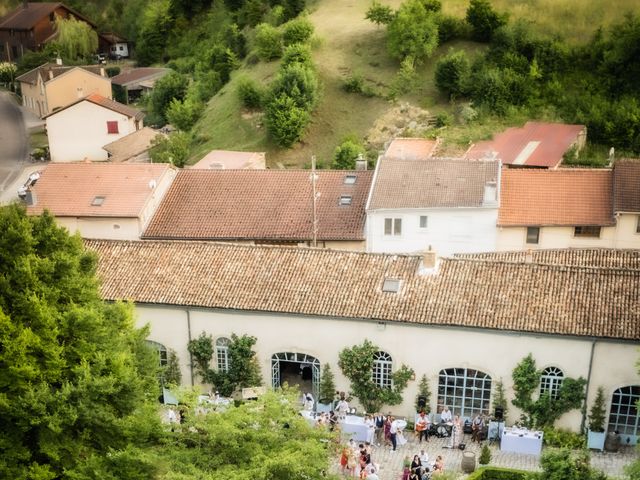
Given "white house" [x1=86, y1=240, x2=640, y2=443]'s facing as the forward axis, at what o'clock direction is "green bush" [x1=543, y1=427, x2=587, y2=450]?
The green bush is roughly at 10 o'clock from the white house.

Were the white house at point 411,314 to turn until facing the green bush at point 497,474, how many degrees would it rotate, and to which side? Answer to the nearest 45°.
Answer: approximately 45° to its left

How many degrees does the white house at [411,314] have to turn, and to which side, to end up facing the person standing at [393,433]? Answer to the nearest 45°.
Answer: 0° — it already faces them

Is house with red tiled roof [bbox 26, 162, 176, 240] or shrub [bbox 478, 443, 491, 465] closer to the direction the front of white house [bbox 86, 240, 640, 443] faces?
the shrub

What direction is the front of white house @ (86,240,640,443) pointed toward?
toward the camera

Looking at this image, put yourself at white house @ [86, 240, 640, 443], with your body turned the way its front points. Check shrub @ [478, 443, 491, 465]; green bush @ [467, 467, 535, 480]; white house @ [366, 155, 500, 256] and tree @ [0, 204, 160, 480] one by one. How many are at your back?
1

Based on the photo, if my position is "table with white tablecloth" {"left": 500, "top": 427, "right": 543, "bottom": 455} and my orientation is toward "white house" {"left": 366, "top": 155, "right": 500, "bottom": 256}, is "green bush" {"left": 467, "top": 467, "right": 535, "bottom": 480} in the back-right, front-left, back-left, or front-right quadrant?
back-left

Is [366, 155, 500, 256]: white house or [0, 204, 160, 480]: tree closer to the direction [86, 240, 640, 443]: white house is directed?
the tree

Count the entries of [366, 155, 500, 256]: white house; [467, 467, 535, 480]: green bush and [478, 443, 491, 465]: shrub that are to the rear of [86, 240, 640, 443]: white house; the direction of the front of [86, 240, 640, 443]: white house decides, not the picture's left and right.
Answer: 1

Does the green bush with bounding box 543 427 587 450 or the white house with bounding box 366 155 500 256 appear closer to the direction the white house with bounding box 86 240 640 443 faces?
the green bush

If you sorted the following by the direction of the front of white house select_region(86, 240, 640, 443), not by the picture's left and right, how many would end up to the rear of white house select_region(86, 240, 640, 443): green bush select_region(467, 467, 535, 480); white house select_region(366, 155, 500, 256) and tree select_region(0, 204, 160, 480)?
1

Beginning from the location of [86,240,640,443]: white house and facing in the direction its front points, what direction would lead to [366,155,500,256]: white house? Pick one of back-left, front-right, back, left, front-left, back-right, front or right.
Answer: back

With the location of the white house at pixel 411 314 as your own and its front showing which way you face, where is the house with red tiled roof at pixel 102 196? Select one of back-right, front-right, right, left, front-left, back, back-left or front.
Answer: back-right

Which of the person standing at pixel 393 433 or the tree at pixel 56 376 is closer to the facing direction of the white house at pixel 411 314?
the person standing

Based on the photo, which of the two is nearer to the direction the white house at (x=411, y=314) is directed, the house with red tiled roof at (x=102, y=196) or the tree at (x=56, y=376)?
the tree

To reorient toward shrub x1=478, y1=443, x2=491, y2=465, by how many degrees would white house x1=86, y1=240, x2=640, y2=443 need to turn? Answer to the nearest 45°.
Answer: approximately 45° to its left
